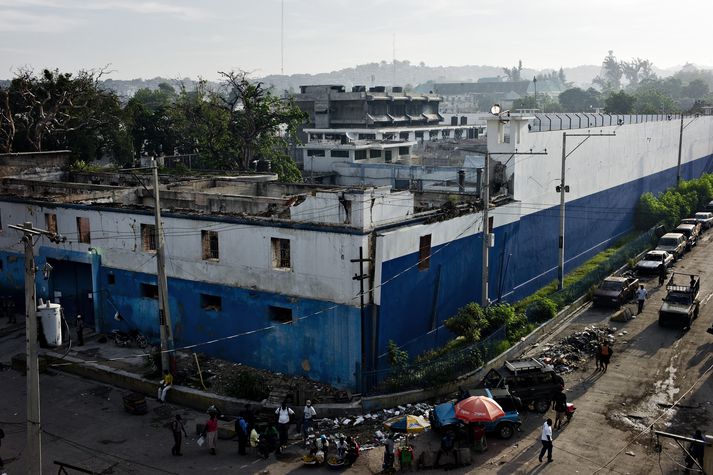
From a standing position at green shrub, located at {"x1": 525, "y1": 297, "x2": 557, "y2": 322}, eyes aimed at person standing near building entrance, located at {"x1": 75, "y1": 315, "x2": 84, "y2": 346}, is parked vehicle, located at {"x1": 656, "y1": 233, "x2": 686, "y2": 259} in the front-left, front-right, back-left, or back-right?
back-right

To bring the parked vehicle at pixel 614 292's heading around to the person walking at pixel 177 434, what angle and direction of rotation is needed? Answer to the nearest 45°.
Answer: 0° — it already faces them

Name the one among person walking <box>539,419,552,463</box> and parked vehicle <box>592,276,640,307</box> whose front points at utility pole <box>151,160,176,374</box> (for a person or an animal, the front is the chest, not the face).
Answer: the parked vehicle

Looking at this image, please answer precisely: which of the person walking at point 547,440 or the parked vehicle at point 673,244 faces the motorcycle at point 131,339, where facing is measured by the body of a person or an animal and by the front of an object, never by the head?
the parked vehicle

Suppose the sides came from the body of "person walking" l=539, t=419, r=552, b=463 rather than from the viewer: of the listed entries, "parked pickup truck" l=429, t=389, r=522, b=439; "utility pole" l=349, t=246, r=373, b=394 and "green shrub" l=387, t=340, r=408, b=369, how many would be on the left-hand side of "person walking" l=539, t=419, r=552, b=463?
3

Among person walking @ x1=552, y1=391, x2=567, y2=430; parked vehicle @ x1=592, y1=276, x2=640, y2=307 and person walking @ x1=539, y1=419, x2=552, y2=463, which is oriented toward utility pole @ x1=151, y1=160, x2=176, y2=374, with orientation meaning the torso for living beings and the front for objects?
the parked vehicle

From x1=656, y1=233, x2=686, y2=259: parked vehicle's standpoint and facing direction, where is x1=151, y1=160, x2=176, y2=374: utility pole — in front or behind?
in front

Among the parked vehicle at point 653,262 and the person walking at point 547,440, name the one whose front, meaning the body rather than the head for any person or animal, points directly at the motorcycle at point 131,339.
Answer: the parked vehicle

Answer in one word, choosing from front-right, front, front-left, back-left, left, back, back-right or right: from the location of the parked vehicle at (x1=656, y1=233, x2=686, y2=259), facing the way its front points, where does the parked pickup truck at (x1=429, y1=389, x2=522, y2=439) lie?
front-left

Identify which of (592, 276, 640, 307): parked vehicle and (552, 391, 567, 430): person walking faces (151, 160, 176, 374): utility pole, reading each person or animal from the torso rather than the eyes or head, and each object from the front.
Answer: the parked vehicle

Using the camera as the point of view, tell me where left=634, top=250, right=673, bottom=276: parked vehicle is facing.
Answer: facing the viewer and to the left of the viewer

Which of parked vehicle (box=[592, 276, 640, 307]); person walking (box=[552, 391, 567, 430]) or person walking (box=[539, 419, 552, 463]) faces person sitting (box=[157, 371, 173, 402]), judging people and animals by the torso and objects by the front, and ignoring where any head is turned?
the parked vehicle

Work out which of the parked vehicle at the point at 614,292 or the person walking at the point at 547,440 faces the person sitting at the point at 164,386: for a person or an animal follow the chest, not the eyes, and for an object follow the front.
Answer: the parked vehicle

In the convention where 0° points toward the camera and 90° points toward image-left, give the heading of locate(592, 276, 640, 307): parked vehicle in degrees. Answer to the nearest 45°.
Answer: approximately 45°

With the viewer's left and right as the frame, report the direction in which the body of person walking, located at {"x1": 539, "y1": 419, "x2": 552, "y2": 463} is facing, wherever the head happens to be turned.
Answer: facing away from the viewer and to the right of the viewer
